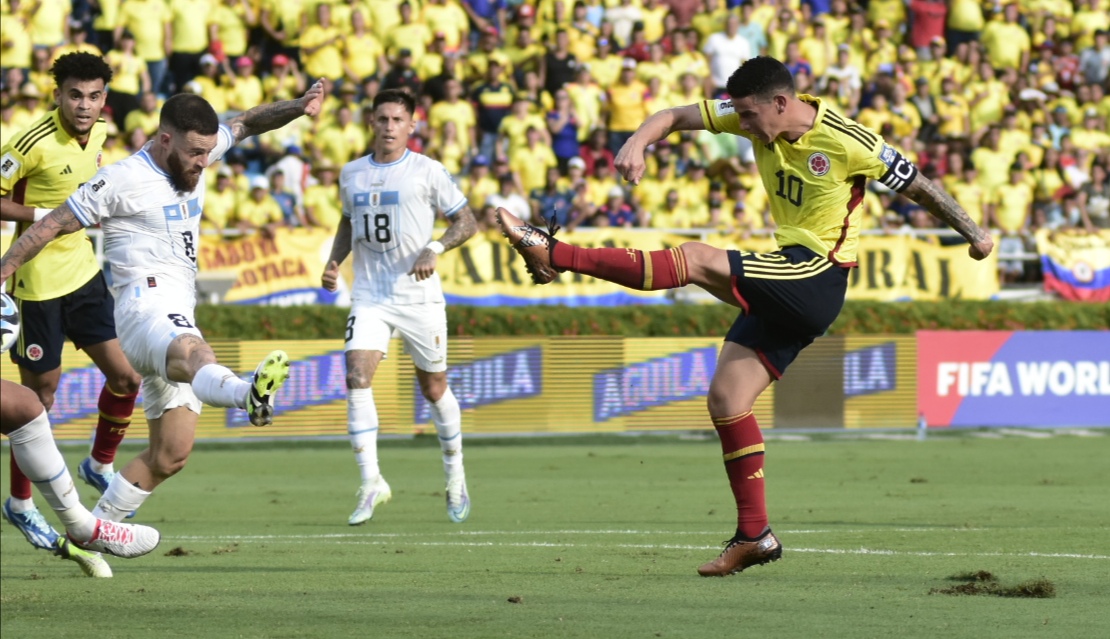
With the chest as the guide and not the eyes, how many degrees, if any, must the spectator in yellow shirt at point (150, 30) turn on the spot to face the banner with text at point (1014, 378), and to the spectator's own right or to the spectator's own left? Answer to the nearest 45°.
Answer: approximately 45° to the spectator's own left

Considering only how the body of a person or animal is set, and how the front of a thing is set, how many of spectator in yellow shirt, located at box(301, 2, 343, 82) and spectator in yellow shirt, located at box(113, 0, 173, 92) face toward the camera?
2

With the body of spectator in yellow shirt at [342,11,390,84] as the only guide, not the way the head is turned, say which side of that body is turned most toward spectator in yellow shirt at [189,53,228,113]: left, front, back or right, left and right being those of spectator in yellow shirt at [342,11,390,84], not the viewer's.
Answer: right

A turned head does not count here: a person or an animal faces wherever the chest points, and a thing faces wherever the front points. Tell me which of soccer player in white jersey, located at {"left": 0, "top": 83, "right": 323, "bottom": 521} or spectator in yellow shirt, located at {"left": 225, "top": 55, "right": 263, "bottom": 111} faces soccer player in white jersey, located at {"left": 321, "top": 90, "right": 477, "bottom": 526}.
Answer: the spectator in yellow shirt

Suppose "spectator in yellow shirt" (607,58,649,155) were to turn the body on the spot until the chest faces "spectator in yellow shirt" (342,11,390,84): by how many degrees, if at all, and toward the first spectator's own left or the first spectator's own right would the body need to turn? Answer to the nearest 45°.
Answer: approximately 90° to the first spectator's own right

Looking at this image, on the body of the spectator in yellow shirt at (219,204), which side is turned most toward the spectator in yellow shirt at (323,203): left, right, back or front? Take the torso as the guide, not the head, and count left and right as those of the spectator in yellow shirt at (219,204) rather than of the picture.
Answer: left

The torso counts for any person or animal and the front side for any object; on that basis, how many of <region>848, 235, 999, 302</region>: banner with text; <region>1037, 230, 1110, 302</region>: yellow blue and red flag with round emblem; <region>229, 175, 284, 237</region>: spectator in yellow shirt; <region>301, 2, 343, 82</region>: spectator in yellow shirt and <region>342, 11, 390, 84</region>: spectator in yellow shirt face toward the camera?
5

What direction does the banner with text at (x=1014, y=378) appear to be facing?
toward the camera

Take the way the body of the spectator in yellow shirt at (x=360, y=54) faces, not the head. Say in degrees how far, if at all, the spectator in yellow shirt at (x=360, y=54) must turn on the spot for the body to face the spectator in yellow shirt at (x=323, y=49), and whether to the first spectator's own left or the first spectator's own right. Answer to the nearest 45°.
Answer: approximately 90° to the first spectator's own right

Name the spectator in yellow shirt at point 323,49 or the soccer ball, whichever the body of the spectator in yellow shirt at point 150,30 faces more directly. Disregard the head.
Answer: the soccer ball

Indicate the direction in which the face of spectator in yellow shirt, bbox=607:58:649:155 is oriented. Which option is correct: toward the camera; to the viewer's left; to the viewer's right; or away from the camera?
toward the camera

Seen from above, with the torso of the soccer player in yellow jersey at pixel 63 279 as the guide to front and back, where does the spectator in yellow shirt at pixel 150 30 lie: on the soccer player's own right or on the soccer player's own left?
on the soccer player's own left

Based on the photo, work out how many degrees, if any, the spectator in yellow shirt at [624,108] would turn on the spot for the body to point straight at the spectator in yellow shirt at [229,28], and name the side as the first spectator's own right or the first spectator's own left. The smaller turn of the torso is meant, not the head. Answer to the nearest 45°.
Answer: approximately 90° to the first spectator's own right

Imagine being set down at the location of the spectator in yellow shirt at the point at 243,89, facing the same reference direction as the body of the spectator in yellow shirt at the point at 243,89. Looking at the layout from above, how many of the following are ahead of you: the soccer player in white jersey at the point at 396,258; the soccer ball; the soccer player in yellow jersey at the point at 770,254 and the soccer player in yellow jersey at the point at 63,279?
4

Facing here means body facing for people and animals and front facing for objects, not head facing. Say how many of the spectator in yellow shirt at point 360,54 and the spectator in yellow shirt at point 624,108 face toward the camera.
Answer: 2

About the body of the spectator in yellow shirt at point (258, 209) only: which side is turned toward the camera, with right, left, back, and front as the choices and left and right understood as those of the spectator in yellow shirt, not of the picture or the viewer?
front

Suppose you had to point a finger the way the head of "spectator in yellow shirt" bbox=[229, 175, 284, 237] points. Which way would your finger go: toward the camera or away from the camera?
toward the camera

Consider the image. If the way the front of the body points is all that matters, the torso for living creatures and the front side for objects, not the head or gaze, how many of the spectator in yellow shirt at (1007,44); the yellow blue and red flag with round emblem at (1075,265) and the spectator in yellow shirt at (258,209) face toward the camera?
3
